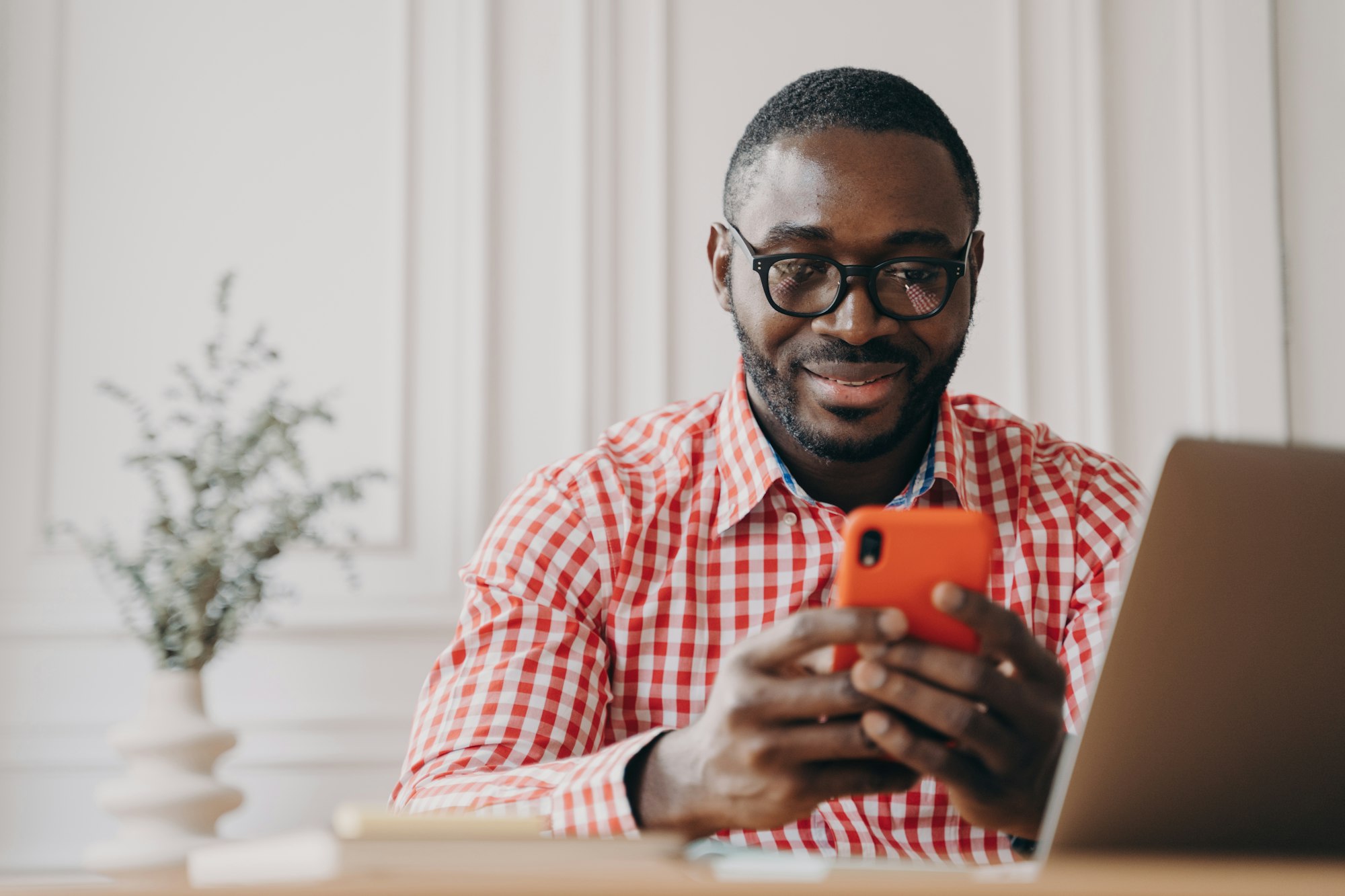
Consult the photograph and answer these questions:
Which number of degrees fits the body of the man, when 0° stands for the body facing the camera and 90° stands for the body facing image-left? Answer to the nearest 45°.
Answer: approximately 0°

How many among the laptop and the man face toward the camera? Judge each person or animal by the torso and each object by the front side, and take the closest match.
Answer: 1

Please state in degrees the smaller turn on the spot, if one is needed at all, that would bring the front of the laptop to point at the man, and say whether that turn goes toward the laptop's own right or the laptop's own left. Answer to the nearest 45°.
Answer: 0° — it already faces them

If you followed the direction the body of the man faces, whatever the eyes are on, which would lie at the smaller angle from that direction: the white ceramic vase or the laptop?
the laptop

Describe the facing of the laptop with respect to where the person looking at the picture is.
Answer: facing away from the viewer and to the left of the viewer

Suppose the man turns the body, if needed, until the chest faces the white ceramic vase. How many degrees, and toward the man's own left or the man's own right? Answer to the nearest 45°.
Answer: approximately 90° to the man's own right

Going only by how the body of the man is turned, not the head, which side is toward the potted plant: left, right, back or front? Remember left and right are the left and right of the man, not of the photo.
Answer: right

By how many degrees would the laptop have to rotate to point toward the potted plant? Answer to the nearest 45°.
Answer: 0° — it already faces it
